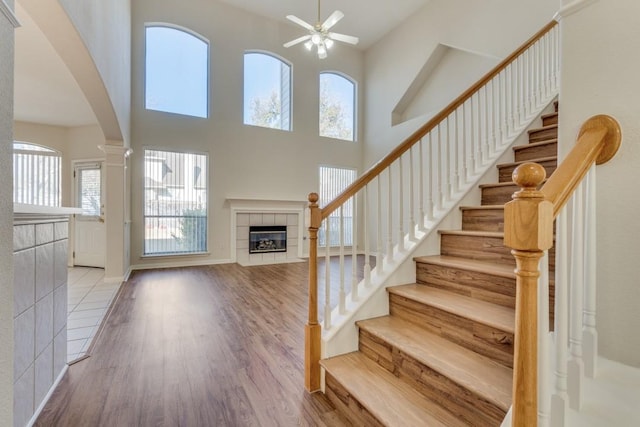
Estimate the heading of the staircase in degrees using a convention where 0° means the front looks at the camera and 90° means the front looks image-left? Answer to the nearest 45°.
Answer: approximately 45°

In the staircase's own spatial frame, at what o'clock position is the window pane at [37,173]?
The window pane is roughly at 2 o'clock from the staircase.

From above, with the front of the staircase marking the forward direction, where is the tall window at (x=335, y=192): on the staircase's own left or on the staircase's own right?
on the staircase's own right

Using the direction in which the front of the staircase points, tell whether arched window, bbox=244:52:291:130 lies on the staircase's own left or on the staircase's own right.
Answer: on the staircase's own right

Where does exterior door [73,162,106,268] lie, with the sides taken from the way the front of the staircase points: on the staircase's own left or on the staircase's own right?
on the staircase's own right

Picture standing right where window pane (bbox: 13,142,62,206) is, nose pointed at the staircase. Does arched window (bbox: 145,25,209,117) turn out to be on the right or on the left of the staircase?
left

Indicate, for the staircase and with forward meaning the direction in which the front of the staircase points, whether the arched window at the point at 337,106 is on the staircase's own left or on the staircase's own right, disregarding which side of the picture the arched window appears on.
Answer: on the staircase's own right

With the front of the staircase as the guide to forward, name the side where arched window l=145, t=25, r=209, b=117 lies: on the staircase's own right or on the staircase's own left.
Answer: on the staircase's own right
